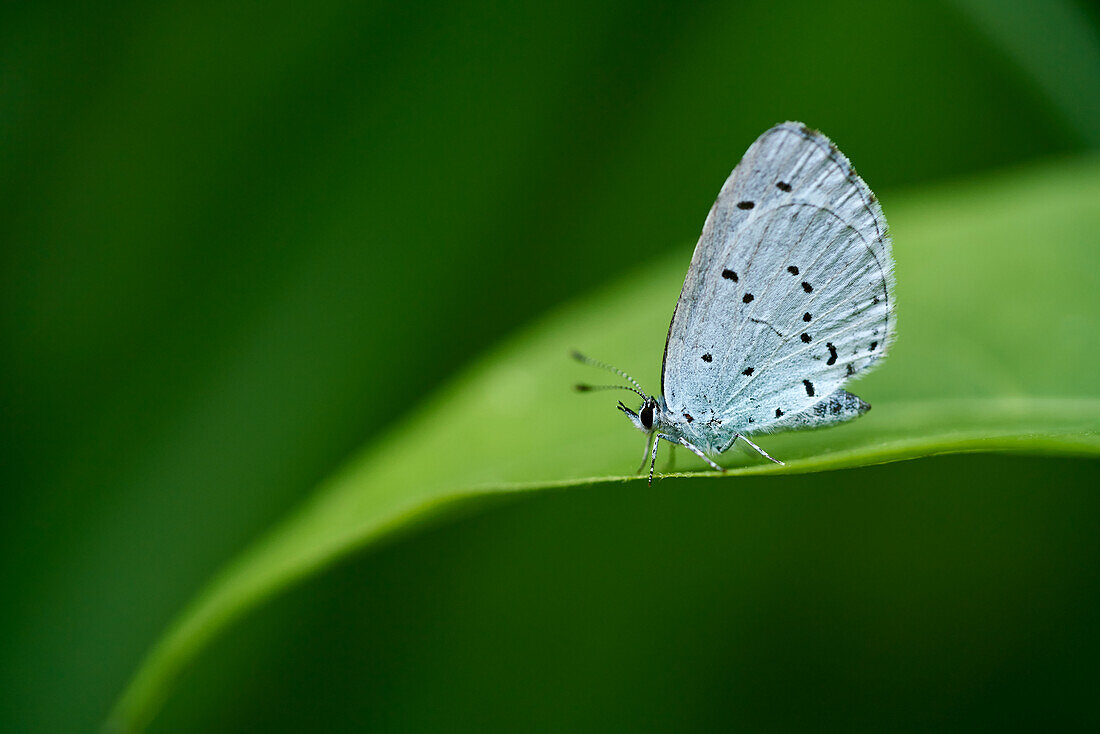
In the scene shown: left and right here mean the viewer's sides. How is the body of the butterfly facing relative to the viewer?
facing to the left of the viewer
